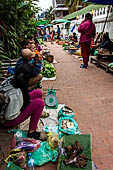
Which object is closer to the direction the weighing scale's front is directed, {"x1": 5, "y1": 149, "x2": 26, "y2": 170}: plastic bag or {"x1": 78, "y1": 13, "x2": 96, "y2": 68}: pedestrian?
the plastic bag

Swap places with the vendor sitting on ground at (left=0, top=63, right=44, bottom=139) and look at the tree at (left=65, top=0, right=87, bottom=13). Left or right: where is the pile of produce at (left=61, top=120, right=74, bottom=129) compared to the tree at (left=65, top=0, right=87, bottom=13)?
right

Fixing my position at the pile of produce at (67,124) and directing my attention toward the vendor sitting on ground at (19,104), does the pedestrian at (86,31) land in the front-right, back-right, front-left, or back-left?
back-right

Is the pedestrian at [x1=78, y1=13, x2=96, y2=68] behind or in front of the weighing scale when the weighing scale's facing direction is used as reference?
behind

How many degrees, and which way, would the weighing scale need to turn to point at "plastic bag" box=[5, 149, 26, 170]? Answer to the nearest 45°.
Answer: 0° — it already faces it

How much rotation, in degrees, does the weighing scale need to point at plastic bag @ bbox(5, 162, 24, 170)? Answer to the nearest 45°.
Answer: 0° — it already faces it

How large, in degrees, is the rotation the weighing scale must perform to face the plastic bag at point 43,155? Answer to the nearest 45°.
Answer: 0° — it already faces it

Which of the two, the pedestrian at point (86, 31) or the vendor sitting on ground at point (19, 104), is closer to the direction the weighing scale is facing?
the vendor sitting on ground

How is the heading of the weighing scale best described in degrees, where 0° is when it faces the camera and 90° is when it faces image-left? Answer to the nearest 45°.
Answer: approximately 0°

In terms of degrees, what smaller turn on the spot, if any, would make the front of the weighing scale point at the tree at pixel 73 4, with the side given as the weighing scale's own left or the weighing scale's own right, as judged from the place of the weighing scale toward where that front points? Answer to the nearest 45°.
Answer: approximately 180°
